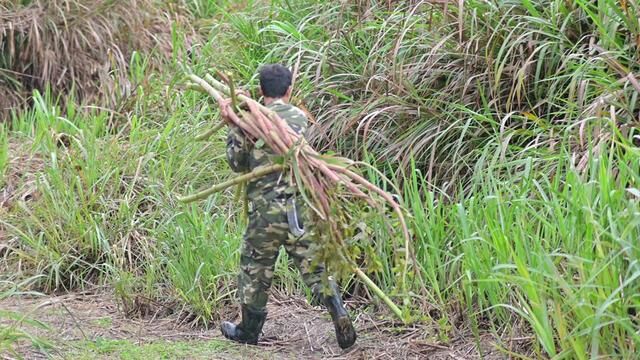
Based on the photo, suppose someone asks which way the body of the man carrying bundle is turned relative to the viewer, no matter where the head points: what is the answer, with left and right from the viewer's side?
facing away from the viewer and to the left of the viewer

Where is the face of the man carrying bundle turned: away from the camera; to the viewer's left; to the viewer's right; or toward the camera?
away from the camera
